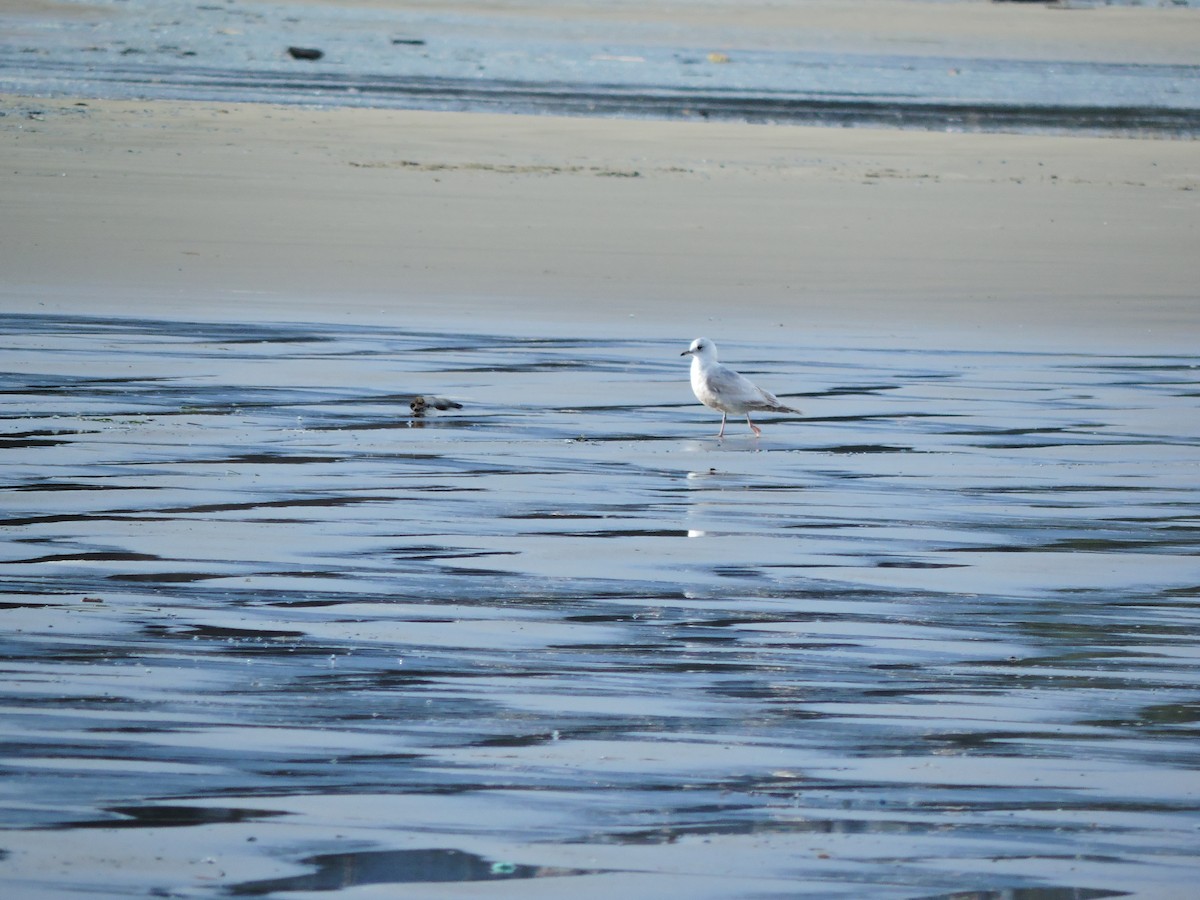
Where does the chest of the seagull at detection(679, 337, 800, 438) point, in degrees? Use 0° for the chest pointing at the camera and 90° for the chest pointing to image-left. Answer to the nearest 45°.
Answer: approximately 90°
